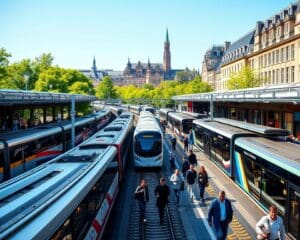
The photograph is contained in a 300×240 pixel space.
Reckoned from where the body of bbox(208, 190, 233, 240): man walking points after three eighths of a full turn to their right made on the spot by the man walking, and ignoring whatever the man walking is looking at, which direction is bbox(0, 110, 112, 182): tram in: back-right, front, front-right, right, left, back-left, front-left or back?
front

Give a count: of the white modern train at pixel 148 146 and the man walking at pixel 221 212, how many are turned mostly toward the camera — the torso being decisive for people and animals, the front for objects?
2

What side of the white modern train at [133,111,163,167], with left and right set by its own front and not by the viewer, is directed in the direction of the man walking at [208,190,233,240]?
front

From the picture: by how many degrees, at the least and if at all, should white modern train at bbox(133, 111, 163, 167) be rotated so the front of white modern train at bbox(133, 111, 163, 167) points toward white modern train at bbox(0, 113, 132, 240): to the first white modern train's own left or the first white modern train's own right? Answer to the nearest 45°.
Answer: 0° — it already faces it

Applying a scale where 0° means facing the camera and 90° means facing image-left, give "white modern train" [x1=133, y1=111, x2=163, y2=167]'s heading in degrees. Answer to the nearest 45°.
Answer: approximately 0°

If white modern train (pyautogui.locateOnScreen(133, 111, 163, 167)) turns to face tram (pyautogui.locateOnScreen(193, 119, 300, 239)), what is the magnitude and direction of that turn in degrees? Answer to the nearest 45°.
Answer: approximately 45° to its left

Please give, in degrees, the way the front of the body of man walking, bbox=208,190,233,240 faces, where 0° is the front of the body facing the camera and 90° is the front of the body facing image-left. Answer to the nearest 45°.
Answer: approximately 0°

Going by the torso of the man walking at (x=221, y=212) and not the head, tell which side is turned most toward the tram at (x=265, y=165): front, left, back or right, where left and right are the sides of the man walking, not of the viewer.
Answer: back
